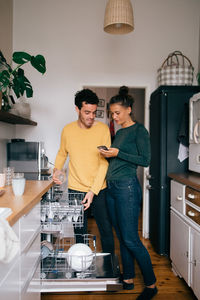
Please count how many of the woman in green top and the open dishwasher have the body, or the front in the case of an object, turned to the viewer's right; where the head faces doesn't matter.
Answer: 1

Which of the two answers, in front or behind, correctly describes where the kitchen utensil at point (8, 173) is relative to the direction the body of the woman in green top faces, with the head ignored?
in front

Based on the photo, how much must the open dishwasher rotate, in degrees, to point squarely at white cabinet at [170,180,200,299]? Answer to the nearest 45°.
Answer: approximately 45° to its left

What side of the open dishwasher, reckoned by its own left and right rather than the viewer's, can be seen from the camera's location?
right

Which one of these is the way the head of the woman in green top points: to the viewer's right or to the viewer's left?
to the viewer's left

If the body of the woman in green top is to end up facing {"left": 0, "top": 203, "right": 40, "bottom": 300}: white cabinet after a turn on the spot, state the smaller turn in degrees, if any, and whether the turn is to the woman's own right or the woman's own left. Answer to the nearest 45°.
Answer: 0° — they already face it

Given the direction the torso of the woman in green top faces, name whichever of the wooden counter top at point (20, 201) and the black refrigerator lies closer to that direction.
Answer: the wooden counter top

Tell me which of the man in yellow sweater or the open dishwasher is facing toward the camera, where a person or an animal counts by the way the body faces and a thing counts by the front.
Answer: the man in yellow sweater

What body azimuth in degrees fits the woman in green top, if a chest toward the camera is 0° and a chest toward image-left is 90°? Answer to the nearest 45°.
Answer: approximately 45°

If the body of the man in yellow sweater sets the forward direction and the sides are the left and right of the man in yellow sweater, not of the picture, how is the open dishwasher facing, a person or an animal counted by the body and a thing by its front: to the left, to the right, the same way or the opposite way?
to the left

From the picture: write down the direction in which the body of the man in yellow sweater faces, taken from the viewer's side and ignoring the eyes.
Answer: toward the camera

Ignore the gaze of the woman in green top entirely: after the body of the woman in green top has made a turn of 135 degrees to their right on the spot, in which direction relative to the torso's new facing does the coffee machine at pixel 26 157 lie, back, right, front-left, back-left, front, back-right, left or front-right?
front-left
